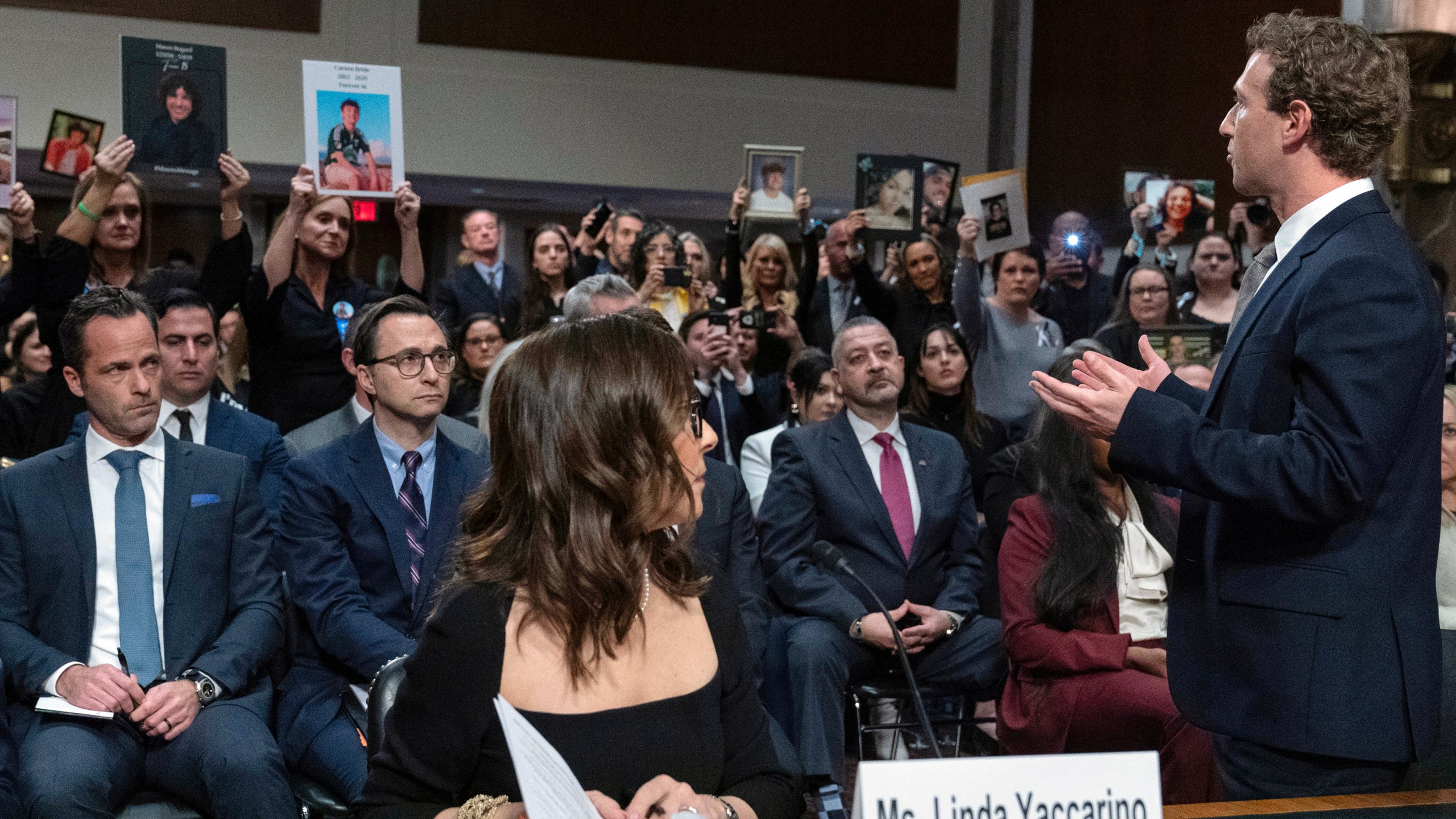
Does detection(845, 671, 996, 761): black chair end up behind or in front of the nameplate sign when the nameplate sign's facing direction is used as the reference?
behind

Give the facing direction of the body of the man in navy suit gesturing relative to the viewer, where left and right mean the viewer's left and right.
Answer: facing to the left of the viewer

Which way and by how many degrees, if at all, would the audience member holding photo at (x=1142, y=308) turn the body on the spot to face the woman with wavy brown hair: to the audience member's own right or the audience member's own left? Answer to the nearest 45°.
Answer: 0° — they already face them

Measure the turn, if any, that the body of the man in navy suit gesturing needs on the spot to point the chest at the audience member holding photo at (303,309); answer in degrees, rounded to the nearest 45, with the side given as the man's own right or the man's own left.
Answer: approximately 45° to the man's own right

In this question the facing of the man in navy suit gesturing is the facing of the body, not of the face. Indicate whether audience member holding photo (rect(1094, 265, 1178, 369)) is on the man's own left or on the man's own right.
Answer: on the man's own right

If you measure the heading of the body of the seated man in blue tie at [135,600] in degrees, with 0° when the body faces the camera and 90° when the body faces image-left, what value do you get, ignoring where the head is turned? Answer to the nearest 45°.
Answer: approximately 0°

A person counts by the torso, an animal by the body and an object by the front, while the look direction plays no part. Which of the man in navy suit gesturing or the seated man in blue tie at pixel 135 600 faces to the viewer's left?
the man in navy suit gesturing

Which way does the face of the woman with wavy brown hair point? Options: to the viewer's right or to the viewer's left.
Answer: to the viewer's right

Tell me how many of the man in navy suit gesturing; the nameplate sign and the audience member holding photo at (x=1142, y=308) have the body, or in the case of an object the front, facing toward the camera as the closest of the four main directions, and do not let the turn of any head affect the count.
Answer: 2

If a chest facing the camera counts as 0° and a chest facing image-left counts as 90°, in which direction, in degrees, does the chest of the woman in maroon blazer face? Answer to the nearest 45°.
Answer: approximately 315°

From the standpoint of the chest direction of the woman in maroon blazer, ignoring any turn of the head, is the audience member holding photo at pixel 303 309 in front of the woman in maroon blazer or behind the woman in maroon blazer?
behind

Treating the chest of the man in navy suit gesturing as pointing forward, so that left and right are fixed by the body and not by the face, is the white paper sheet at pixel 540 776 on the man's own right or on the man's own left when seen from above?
on the man's own left
